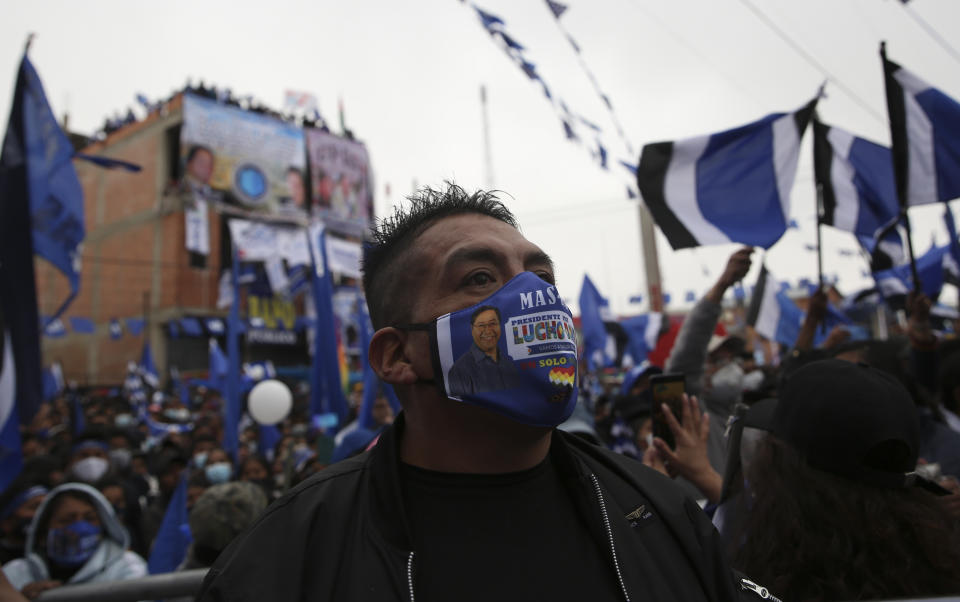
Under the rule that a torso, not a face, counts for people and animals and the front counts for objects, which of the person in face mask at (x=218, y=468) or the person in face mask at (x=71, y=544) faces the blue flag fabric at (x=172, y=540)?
the person in face mask at (x=218, y=468)

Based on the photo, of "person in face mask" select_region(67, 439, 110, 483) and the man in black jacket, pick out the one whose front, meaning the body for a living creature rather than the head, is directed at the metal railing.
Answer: the person in face mask

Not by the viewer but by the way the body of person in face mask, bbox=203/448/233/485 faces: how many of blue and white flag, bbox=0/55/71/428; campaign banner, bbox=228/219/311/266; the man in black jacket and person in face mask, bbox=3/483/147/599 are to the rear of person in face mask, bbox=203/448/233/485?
1

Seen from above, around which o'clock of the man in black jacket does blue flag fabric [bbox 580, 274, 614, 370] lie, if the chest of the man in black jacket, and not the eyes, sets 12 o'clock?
The blue flag fabric is roughly at 6 o'clock from the man in black jacket.

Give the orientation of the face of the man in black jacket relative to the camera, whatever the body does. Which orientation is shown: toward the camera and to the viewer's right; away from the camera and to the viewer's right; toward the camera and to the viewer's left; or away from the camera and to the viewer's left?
toward the camera and to the viewer's right

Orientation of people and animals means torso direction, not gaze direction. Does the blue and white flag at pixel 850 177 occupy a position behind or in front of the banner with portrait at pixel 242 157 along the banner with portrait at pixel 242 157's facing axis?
in front

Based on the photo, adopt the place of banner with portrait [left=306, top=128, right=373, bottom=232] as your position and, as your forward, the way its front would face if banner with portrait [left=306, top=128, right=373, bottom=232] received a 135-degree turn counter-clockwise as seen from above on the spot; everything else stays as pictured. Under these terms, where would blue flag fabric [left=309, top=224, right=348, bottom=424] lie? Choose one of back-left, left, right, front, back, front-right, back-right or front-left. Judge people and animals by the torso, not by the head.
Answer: back

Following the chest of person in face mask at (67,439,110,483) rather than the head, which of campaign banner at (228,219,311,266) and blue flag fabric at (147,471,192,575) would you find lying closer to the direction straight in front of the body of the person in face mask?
the blue flag fabric

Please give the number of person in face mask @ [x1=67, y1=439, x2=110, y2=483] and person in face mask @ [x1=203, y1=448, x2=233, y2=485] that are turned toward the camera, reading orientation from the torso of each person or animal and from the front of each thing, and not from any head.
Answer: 2

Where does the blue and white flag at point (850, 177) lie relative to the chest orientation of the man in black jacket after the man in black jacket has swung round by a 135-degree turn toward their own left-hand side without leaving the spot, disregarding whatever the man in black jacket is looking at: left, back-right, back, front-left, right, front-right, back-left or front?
front-right

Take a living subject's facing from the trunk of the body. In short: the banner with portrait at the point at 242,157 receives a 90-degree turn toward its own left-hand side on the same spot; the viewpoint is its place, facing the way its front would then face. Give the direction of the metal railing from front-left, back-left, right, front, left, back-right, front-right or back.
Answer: back-right

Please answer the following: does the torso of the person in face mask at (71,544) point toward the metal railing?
yes

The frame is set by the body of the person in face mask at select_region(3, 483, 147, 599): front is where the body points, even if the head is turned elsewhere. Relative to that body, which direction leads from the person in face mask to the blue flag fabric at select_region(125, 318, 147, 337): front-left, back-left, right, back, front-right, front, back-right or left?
back

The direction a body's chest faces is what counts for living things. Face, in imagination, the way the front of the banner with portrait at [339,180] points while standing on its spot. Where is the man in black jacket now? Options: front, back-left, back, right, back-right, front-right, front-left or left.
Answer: front-right
